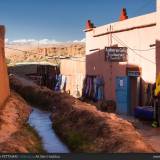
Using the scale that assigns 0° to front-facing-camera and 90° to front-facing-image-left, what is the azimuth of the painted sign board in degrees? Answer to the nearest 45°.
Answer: approximately 0°
